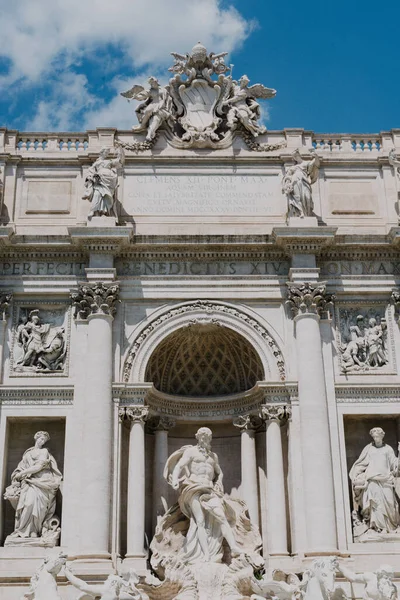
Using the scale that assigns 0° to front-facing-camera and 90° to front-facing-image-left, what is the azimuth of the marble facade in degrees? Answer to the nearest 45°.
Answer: approximately 0°
